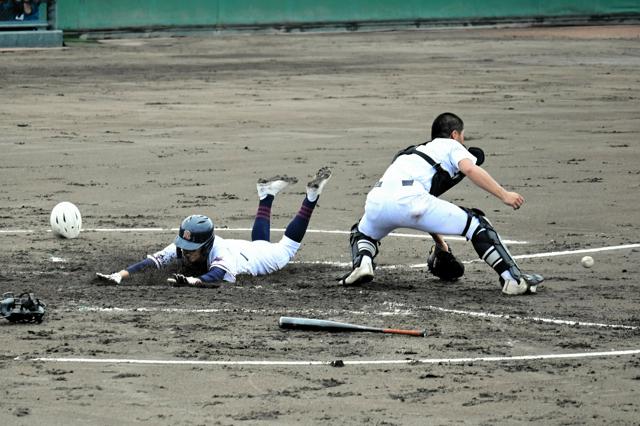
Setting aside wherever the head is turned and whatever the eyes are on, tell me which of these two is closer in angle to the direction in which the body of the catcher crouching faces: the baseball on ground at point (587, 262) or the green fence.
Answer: the baseball on ground

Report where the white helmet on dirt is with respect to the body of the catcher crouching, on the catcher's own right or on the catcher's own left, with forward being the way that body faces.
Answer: on the catcher's own left

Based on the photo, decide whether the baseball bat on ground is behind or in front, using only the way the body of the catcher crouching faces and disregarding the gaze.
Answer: behind

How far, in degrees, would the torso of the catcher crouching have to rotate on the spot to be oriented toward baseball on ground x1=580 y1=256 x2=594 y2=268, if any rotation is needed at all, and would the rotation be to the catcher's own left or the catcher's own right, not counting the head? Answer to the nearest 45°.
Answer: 0° — they already face it

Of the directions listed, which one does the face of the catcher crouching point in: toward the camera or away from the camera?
away from the camera

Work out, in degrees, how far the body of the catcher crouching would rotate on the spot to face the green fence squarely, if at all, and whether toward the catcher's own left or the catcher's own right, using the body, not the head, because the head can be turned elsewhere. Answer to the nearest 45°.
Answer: approximately 45° to the catcher's own left

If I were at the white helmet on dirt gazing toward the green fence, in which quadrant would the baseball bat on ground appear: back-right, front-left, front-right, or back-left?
back-right

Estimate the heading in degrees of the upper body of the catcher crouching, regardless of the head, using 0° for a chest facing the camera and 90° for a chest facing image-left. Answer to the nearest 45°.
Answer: approximately 225°
